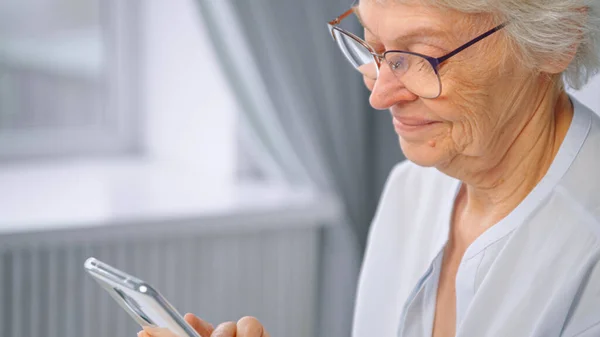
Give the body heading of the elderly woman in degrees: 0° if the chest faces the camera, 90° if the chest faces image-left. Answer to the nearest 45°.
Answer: approximately 45°

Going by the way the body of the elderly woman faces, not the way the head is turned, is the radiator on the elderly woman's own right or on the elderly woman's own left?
on the elderly woman's own right

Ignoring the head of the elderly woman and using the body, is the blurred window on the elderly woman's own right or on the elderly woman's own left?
on the elderly woman's own right

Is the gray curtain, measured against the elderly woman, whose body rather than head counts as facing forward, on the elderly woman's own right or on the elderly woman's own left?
on the elderly woman's own right
